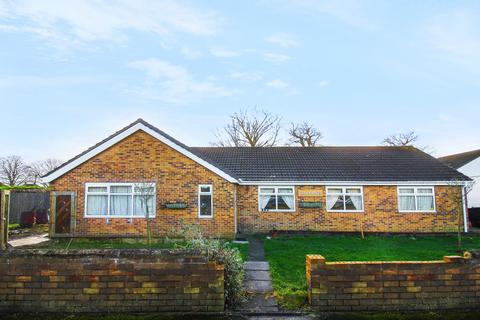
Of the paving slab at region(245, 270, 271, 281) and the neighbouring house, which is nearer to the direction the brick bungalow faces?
the paving slab

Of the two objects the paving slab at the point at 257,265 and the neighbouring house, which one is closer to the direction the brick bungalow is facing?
the paving slab

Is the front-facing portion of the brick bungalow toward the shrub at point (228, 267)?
yes

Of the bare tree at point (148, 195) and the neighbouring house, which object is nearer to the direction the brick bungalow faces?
the bare tree

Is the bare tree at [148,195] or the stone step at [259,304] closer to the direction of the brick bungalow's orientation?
the stone step

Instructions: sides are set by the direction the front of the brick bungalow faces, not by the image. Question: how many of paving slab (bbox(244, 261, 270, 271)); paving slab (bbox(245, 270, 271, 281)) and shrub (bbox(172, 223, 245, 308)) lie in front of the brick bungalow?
3

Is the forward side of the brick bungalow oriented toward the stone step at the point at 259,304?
yes

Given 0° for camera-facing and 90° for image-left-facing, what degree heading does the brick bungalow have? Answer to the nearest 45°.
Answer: approximately 0°

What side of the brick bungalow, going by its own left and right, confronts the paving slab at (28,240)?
right

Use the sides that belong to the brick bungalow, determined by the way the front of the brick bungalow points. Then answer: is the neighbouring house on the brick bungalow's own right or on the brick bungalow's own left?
on the brick bungalow's own left

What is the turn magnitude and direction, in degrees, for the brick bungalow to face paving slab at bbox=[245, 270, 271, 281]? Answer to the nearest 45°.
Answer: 0° — it already faces it

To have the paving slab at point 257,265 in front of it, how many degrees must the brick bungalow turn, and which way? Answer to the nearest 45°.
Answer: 0° — it already faces it
